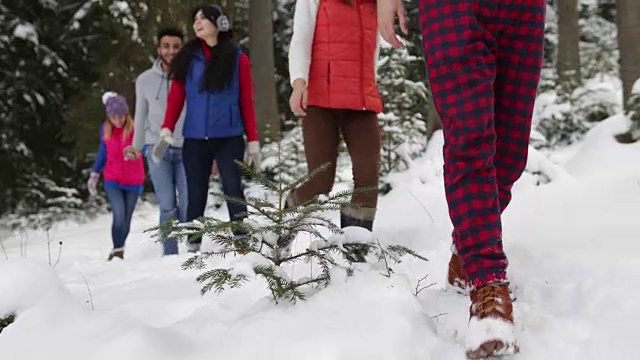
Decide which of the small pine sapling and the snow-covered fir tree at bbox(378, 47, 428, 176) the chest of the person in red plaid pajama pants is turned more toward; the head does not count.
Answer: the small pine sapling

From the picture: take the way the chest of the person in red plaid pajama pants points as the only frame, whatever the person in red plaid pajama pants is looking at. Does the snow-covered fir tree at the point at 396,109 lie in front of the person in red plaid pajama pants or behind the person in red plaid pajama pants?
behind

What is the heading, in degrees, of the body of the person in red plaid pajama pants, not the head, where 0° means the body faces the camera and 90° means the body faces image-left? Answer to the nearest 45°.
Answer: approximately 0°

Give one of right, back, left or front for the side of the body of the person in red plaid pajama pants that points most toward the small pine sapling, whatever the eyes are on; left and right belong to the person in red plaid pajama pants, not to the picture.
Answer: right

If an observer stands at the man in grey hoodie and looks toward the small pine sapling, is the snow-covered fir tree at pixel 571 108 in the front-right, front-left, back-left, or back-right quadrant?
back-left

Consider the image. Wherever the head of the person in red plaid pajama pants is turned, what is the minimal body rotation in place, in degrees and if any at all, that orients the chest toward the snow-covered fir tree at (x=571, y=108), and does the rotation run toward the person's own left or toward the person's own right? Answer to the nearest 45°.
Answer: approximately 180°

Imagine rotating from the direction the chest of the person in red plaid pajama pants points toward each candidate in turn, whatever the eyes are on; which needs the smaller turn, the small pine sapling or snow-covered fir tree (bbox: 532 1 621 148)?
the small pine sapling

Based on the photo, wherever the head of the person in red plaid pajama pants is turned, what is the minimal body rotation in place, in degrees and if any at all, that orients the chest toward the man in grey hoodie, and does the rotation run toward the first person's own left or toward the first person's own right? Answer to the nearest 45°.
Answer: approximately 135° to the first person's own right

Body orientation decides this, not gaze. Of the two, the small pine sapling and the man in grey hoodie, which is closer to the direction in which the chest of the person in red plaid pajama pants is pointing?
the small pine sapling

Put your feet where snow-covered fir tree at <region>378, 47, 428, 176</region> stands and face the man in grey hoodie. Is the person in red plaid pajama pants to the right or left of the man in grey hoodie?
left
